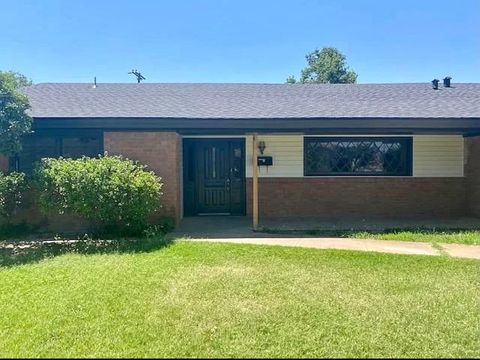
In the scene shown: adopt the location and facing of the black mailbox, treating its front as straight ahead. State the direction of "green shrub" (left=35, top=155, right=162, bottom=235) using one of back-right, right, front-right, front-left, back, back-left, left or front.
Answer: front-right

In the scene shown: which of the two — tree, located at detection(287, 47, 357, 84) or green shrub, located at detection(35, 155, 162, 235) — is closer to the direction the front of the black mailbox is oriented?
the green shrub

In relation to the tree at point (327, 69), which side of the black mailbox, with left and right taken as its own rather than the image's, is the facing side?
back

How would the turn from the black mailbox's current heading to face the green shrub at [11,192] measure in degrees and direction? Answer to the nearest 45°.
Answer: approximately 45° to its right

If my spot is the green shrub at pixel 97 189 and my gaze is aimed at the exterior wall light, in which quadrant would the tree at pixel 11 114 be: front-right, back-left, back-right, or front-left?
back-left

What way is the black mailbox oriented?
toward the camera

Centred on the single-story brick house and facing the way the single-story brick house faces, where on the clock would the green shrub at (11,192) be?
The green shrub is roughly at 2 o'clock from the single-story brick house.

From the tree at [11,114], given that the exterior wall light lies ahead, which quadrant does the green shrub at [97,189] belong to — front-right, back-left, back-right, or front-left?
front-right

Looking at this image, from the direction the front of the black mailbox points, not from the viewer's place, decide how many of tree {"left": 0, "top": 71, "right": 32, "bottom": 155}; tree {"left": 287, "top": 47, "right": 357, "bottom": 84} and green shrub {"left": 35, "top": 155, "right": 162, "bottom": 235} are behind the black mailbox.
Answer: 1

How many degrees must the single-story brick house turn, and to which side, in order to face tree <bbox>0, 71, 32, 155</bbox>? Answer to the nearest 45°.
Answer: approximately 45° to its right

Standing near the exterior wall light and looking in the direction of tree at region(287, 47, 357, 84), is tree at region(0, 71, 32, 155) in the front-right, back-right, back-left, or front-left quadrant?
back-left

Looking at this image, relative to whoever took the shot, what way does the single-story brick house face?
facing the viewer

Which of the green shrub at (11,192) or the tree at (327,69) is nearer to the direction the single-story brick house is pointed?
the green shrub
